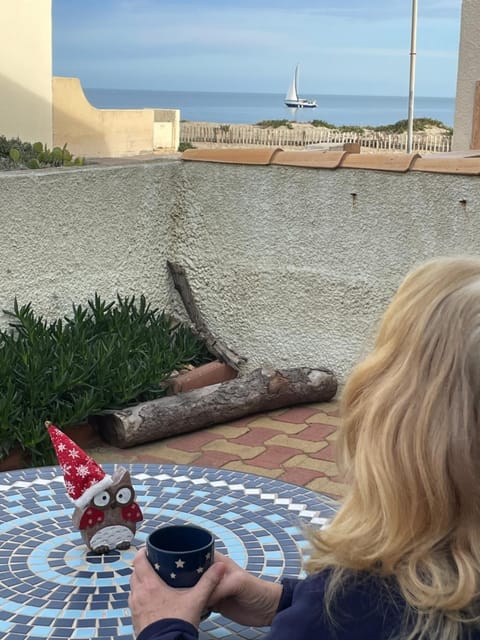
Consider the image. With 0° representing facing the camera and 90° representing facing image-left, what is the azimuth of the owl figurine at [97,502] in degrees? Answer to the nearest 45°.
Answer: approximately 0°

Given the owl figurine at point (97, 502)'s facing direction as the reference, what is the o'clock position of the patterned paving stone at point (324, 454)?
The patterned paving stone is roughly at 7 o'clock from the owl figurine.

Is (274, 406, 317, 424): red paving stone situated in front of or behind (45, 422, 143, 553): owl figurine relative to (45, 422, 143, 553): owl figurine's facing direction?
behind

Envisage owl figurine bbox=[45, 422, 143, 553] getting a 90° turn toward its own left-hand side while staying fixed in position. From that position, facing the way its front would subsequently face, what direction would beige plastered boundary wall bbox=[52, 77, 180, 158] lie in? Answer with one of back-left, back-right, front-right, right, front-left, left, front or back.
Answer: left

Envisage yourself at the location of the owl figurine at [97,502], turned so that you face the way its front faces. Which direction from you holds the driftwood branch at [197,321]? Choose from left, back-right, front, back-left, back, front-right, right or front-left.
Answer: back

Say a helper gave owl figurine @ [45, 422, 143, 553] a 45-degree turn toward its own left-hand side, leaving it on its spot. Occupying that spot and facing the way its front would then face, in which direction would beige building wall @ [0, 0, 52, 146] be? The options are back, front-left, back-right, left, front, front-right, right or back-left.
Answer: back-left

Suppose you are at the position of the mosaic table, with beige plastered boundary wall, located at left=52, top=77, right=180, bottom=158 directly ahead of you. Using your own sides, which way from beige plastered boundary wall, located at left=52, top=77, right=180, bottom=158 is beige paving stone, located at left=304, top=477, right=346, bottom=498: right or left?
right

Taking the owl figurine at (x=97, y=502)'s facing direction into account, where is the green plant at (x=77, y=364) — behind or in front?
behind

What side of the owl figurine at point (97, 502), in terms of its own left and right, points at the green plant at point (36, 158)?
back

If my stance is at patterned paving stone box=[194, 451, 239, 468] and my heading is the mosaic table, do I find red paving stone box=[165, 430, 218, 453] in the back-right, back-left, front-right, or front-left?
back-right

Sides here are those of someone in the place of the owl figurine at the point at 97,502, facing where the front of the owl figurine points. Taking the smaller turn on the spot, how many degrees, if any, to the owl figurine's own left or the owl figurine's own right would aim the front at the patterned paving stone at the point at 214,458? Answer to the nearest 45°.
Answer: approximately 180°

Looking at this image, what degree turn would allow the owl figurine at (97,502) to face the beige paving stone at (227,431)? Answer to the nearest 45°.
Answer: approximately 180°
